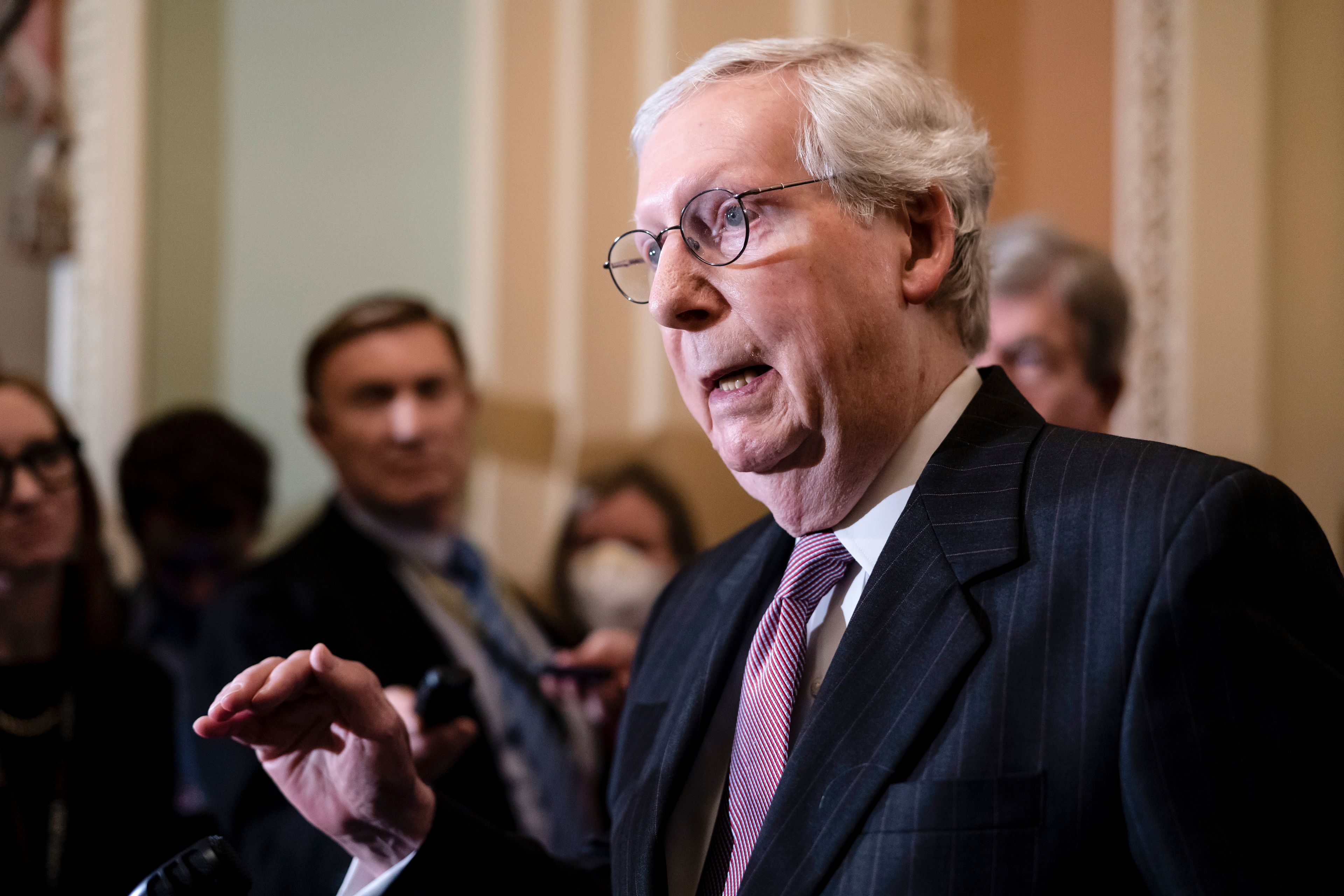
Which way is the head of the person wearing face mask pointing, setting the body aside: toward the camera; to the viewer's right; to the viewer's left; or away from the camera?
toward the camera

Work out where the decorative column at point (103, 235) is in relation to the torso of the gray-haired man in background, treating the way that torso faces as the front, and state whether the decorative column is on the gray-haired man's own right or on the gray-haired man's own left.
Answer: on the gray-haired man's own right

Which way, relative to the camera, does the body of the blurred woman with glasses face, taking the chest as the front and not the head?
toward the camera

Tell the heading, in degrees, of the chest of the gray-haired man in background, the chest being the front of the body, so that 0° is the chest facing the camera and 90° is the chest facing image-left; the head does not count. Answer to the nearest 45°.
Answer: approximately 45°

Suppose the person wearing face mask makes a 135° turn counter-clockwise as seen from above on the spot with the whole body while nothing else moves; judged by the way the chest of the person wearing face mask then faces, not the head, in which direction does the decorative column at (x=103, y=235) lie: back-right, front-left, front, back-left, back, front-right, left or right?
back-left

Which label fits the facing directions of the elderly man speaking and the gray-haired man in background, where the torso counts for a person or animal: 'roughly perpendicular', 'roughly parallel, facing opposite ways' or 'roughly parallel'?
roughly parallel

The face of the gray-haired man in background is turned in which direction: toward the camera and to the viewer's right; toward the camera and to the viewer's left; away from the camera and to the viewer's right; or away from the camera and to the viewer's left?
toward the camera and to the viewer's left

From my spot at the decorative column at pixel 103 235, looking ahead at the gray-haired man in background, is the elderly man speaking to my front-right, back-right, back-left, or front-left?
front-right

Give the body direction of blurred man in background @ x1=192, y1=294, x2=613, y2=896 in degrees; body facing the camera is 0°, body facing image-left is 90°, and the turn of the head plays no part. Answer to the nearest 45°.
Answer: approximately 315°

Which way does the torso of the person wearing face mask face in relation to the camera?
toward the camera

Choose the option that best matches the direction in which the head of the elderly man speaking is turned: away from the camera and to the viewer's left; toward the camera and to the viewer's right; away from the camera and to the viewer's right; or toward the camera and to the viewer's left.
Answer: toward the camera and to the viewer's left

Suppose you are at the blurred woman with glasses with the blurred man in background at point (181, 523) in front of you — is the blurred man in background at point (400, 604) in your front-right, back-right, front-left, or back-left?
front-right
